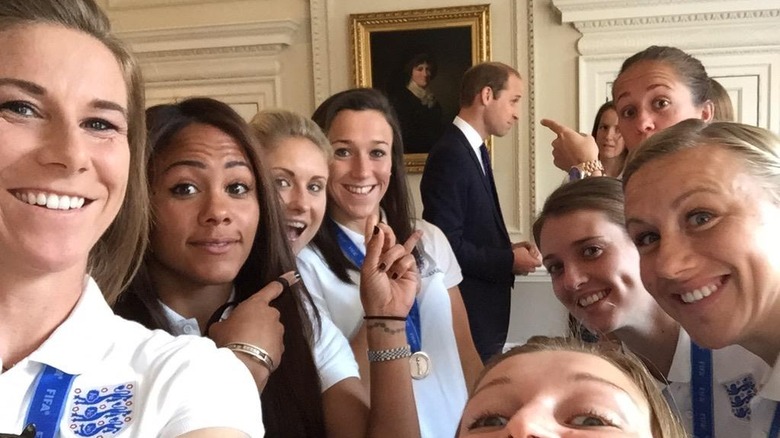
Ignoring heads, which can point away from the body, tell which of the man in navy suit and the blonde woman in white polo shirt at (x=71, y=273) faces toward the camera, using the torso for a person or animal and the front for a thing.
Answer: the blonde woman in white polo shirt

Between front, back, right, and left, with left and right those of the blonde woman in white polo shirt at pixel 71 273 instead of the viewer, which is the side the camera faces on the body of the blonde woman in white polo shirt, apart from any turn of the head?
front

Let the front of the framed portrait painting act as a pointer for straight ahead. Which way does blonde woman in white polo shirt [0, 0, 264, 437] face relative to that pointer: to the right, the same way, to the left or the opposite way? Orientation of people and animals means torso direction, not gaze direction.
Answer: the same way

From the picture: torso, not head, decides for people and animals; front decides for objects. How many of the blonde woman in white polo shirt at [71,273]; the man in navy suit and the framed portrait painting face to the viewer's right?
1

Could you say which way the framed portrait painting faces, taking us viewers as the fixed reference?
facing the viewer

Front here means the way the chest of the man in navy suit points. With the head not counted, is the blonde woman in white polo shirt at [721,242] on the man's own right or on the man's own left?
on the man's own right

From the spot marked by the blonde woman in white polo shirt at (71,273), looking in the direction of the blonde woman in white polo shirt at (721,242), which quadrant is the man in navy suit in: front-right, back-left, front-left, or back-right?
front-left

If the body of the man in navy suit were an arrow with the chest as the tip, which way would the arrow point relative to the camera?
to the viewer's right

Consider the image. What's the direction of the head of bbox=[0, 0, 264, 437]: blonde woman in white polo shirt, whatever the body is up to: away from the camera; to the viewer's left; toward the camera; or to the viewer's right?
toward the camera

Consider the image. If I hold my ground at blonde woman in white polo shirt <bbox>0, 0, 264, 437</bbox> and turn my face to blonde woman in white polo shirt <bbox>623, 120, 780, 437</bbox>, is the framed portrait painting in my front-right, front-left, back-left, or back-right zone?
front-left

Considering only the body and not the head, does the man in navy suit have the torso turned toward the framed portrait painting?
no

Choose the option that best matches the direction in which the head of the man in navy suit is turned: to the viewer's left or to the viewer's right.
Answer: to the viewer's right
